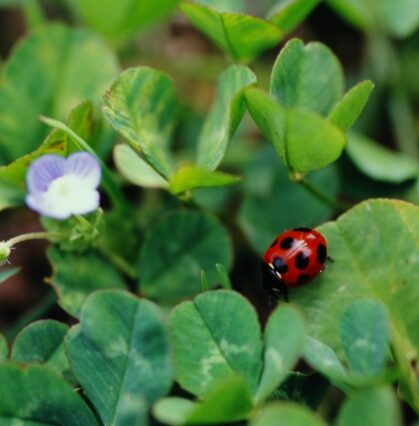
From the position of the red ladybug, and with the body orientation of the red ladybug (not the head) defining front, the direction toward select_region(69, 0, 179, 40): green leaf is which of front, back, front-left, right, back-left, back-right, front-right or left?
right

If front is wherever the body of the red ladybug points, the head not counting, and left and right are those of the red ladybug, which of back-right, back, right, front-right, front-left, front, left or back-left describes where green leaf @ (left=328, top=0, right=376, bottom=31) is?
back-right

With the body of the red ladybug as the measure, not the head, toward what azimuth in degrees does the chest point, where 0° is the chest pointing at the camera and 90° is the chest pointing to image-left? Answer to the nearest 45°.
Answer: approximately 45°
